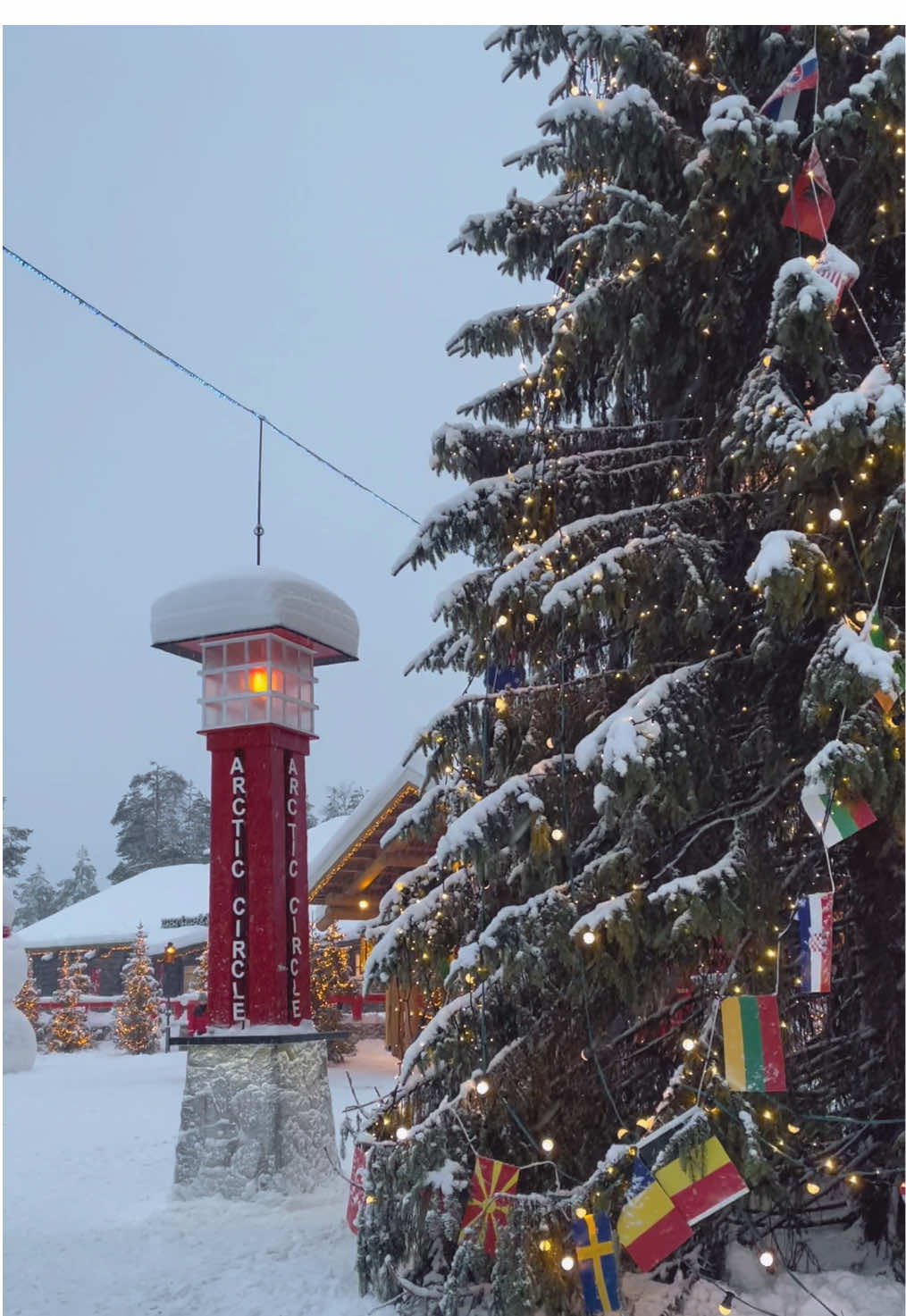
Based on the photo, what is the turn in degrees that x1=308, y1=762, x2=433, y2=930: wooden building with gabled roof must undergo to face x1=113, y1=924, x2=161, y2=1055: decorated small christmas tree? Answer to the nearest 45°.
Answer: approximately 90° to its right

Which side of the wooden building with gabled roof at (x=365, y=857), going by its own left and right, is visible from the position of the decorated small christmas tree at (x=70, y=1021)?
right

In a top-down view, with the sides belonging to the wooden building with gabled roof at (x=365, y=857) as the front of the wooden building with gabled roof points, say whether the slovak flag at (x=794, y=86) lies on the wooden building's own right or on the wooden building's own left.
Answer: on the wooden building's own left

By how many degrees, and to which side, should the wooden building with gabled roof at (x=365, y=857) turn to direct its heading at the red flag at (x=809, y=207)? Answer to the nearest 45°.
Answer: approximately 45° to its left

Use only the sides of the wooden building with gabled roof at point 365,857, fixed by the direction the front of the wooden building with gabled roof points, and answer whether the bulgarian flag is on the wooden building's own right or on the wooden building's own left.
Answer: on the wooden building's own left

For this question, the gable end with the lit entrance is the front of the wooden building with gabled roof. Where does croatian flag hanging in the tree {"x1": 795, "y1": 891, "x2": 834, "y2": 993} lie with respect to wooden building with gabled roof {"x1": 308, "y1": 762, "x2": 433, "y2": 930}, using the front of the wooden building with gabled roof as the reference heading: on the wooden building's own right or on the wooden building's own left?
on the wooden building's own left

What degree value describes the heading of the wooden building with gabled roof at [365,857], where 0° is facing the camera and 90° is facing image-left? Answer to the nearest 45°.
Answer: approximately 45°

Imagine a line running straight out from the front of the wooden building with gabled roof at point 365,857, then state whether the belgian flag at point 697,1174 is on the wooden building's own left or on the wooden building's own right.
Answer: on the wooden building's own left
